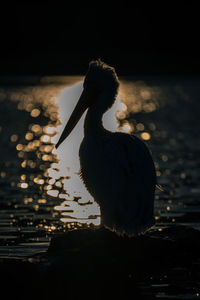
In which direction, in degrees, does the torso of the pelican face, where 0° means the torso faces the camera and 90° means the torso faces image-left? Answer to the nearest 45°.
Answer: approximately 90°
